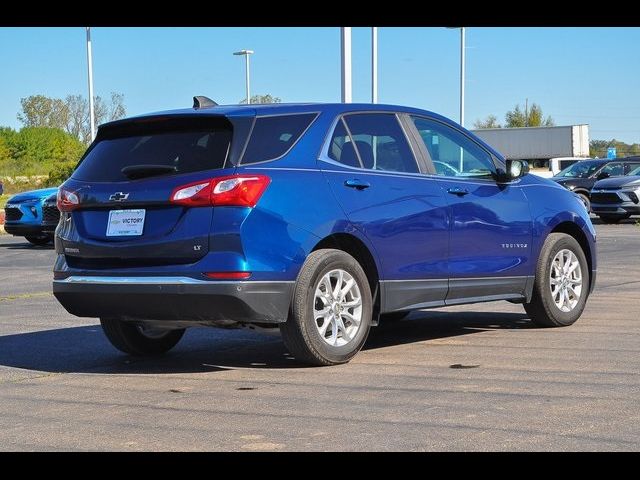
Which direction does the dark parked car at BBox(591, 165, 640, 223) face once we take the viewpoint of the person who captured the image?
facing the viewer and to the left of the viewer

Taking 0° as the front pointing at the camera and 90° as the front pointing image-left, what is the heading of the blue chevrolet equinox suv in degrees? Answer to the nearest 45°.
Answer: approximately 225°

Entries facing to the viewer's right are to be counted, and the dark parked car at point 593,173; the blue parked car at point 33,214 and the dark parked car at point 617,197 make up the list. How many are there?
0

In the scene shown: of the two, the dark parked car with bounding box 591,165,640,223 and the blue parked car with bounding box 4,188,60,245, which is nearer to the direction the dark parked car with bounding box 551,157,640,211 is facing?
the blue parked car

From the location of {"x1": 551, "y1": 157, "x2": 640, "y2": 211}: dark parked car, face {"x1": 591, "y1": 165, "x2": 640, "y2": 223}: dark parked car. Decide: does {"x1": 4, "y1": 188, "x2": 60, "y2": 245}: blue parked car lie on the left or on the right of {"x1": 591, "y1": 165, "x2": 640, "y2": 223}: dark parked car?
right

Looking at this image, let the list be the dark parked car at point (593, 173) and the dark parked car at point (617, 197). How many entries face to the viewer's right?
0

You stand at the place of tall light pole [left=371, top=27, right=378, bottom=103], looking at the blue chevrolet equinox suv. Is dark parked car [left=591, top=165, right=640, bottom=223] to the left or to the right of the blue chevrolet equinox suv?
left

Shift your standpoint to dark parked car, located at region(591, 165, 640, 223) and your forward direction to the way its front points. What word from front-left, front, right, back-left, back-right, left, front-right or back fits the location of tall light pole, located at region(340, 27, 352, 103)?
front

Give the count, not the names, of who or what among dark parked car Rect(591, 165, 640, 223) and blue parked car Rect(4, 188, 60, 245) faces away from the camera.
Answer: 0
